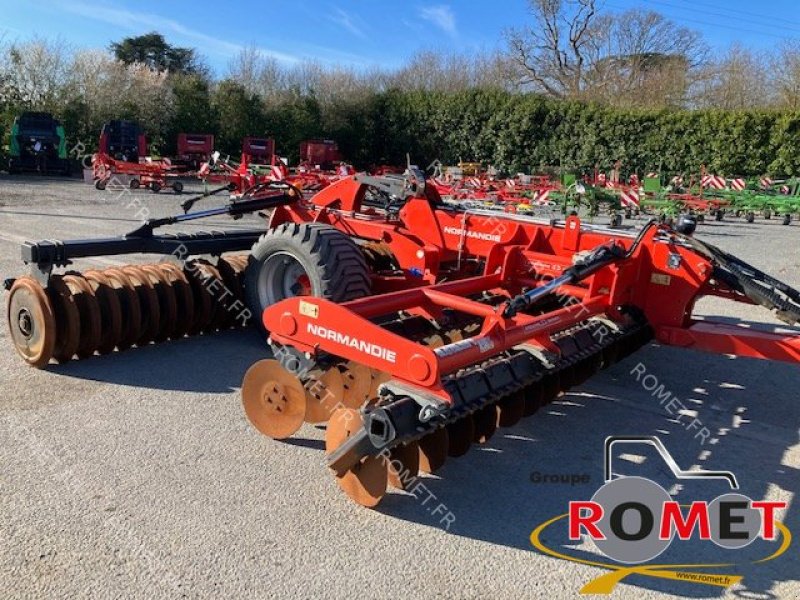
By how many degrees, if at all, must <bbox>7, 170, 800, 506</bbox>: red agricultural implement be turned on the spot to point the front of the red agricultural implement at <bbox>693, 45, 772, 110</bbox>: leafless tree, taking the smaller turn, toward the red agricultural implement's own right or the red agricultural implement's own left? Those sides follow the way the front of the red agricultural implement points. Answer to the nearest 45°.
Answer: approximately 90° to the red agricultural implement's own left

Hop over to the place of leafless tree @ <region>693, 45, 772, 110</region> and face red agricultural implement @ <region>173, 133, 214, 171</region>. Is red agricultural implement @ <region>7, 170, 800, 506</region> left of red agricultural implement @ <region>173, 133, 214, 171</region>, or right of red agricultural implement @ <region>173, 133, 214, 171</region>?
left

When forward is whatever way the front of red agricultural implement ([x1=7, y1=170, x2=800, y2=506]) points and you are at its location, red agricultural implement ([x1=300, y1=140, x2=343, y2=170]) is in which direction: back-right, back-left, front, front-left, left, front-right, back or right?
back-left

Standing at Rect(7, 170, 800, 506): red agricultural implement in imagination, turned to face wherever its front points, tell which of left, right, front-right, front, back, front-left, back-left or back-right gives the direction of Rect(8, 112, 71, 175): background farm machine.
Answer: back

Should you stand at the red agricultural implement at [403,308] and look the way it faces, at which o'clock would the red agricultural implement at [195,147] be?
the red agricultural implement at [195,147] is roughly at 7 o'clock from the red agricultural implement at [403,308].

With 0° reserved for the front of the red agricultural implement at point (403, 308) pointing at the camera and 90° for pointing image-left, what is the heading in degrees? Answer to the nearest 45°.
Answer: approximately 315°
